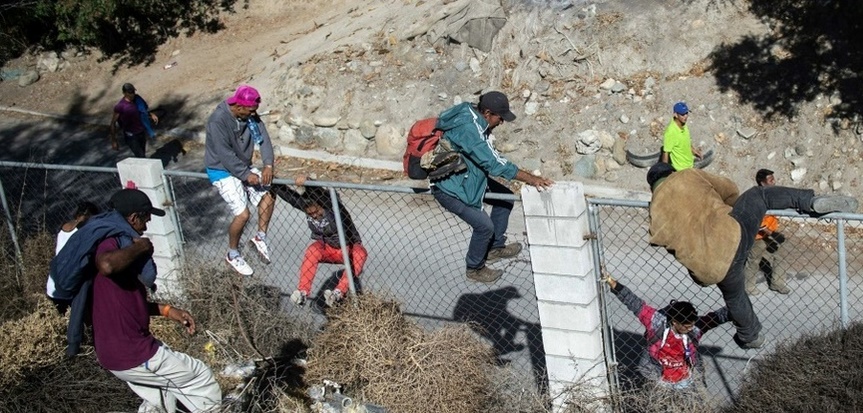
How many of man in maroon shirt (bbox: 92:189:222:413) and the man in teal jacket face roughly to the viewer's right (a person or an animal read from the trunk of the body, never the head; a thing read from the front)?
2

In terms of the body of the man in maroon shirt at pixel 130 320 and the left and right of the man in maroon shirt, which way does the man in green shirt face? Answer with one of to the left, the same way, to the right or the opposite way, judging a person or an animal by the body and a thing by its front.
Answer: to the right

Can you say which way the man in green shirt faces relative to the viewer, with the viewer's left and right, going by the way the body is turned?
facing the viewer and to the right of the viewer

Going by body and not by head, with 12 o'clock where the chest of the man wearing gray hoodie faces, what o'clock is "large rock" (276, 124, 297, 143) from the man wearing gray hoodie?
The large rock is roughly at 8 o'clock from the man wearing gray hoodie.

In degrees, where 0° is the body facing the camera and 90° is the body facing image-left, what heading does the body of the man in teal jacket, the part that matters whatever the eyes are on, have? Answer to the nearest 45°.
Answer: approximately 270°

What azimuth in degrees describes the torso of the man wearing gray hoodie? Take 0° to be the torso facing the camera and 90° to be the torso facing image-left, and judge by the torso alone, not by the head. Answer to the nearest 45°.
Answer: approximately 315°

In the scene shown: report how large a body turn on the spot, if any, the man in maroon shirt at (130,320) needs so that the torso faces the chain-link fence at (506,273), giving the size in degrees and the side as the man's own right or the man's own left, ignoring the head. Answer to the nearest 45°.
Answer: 0° — they already face it

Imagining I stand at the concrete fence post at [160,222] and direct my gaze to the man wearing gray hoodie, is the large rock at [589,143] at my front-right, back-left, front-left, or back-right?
front-left

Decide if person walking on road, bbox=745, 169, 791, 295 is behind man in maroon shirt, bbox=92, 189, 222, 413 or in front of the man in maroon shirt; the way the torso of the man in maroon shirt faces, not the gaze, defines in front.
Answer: in front

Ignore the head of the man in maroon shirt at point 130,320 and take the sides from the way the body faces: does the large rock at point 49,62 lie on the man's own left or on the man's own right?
on the man's own left

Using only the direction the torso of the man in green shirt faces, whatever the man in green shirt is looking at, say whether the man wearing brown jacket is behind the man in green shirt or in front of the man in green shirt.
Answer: in front

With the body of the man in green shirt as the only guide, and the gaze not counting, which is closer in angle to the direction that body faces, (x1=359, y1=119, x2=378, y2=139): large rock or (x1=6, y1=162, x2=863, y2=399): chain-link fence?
the chain-link fence

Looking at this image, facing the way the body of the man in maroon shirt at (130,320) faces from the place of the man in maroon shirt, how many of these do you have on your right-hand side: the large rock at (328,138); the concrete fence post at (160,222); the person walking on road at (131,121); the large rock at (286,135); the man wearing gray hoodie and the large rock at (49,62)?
0

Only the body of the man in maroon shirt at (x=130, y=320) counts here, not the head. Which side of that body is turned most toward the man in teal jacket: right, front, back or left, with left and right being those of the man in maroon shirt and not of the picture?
front

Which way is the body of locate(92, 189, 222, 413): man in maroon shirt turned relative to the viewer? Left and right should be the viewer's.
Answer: facing to the right of the viewer

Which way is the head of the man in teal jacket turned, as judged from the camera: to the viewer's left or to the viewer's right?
to the viewer's right

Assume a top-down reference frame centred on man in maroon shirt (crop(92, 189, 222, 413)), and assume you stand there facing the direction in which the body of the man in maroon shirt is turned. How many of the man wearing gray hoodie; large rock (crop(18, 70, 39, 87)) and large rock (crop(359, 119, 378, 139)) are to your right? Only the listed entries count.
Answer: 0
